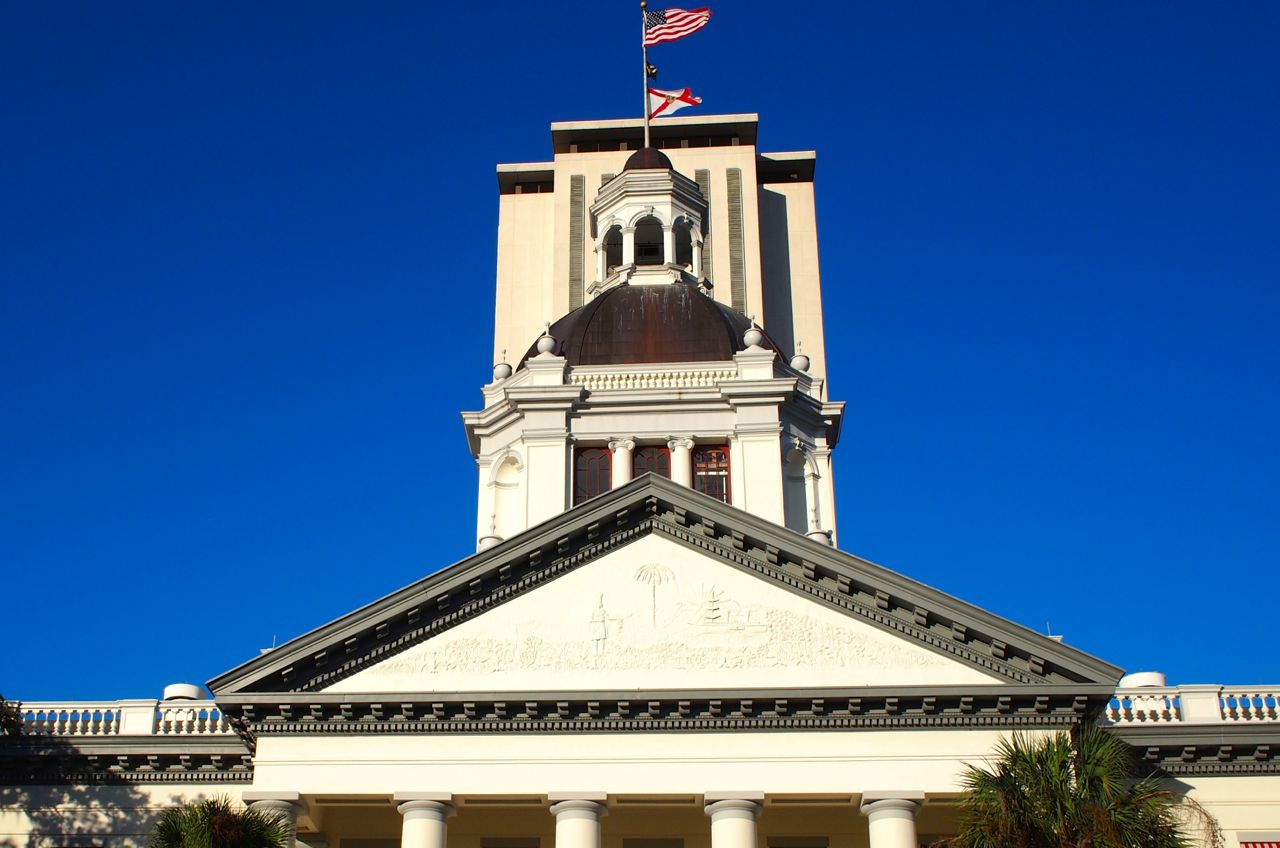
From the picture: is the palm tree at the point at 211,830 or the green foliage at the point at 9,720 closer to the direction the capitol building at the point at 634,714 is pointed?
the palm tree

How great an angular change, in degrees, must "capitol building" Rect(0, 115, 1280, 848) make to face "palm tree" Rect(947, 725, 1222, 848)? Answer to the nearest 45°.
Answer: approximately 45° to its left

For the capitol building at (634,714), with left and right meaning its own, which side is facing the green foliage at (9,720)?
right

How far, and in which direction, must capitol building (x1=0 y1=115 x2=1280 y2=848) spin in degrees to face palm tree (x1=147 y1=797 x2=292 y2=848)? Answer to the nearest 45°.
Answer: approximately 45° to its right

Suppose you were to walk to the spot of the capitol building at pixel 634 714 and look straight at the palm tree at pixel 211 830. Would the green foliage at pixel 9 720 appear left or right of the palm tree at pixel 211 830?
right

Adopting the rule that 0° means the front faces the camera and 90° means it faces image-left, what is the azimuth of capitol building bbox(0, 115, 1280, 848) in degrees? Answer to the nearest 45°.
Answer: approximately 0°

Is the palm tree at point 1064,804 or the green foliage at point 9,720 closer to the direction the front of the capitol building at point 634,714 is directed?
the palm tree
